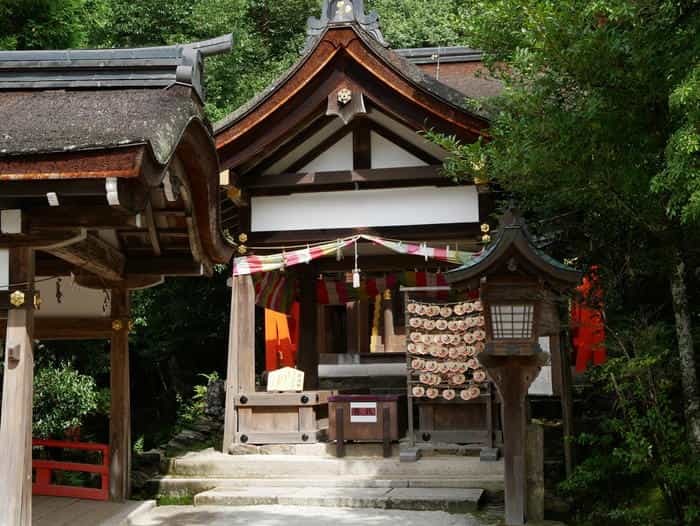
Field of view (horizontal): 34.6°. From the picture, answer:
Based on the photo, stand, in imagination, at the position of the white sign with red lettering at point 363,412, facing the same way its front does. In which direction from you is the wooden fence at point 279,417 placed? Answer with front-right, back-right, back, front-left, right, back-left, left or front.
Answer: back-right

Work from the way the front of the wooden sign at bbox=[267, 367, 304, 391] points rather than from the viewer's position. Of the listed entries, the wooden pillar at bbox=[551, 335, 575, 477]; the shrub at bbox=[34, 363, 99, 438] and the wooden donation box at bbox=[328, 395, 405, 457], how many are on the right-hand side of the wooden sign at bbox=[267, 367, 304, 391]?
1

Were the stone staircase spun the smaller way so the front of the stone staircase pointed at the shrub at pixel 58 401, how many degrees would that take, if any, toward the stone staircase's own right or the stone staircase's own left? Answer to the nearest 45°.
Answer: approximately 135° to the stone staircase's own right

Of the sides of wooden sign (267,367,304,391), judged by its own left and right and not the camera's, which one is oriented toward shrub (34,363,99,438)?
right

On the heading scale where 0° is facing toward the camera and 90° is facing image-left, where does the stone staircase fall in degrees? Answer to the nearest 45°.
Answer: approximately 0°

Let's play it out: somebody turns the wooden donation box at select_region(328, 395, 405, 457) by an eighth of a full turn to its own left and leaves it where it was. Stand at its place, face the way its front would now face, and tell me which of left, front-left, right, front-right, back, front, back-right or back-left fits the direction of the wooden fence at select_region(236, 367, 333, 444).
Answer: back

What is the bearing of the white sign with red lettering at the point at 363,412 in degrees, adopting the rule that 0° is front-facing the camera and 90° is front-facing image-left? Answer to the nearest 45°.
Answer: approximately 0°

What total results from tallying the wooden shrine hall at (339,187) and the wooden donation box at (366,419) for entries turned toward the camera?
2
